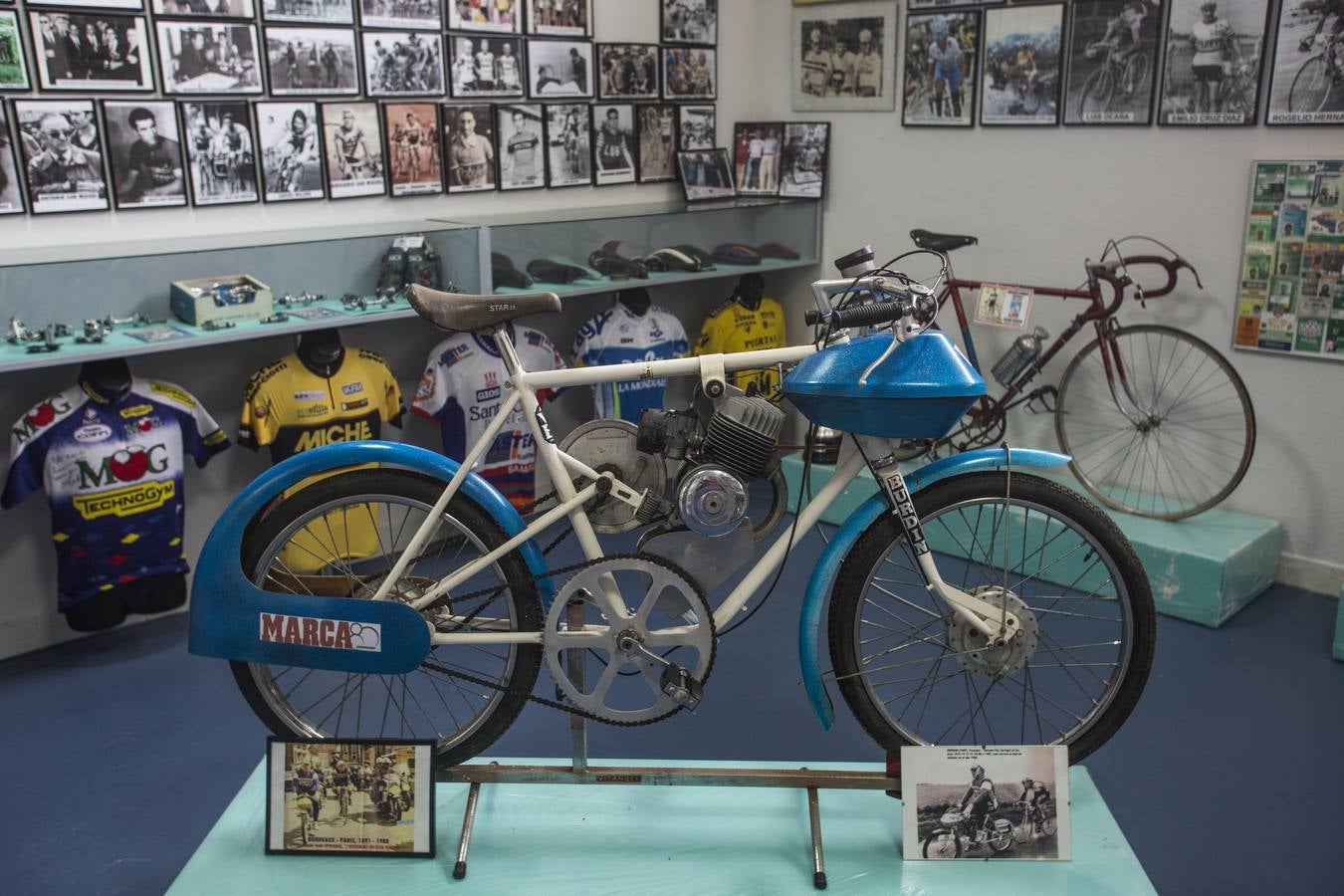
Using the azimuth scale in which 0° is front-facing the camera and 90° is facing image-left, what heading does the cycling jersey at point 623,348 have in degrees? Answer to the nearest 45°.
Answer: approximately 315°

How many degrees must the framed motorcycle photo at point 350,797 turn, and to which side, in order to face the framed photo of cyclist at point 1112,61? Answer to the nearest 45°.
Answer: approximately 135° to its left

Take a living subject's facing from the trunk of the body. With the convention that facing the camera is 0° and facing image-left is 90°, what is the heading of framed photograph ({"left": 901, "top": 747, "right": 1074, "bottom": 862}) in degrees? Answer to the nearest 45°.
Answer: approximately 0°

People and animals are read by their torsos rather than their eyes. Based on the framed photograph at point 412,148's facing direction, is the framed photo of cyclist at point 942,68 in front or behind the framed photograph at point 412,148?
in front

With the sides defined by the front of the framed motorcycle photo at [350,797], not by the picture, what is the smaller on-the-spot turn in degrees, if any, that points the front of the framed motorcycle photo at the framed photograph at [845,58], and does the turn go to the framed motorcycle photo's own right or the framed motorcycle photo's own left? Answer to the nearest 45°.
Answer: approximately 135° to the framed motorcycle photo's own left

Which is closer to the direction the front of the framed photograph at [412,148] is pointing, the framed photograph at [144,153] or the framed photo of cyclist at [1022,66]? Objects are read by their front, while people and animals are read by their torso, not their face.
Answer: the framed photo of cyclist

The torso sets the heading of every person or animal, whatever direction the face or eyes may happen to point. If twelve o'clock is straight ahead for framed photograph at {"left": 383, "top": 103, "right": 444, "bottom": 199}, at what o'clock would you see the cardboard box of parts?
The cardboard box of parts is roughly at 3 o'clock from the framed photograph.

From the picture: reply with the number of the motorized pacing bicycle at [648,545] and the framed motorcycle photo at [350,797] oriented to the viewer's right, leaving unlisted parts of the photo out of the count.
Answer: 1

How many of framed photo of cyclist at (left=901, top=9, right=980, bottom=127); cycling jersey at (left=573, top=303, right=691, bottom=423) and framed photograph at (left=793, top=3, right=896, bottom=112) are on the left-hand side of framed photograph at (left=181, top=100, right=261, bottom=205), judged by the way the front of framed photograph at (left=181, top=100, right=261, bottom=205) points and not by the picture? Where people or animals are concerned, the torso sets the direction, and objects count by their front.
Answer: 3

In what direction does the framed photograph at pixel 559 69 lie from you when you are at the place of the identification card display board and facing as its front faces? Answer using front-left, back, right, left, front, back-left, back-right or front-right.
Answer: front-right

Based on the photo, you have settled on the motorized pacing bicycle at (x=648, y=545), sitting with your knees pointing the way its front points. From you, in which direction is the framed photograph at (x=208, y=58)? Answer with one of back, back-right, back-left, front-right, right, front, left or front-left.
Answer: back-left

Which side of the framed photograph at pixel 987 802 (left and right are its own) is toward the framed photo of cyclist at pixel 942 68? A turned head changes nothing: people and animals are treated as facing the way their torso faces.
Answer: back
